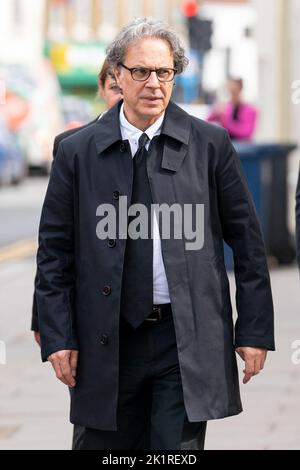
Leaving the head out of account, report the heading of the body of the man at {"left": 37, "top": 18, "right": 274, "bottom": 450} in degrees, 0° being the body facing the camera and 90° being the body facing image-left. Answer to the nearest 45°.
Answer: approximately 0°

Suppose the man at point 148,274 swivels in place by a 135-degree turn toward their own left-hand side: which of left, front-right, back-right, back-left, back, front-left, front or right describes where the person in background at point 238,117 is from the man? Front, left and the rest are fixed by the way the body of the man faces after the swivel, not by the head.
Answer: front-left

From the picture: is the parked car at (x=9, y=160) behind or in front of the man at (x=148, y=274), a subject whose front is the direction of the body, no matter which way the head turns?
behind
